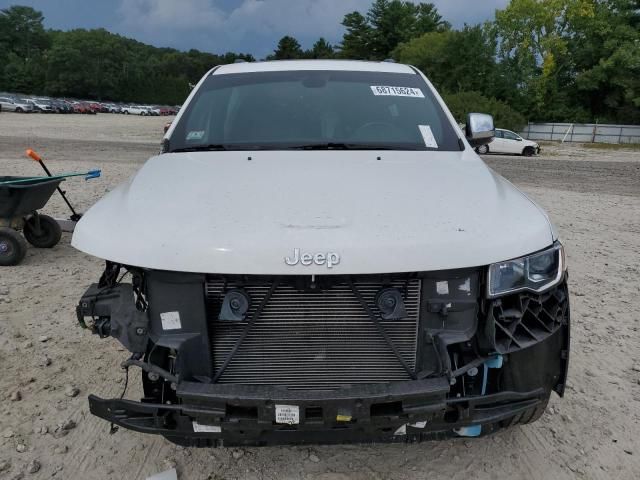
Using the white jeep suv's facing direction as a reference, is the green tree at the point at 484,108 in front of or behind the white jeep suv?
behind

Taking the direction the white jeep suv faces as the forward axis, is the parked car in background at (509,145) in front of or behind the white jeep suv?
behind

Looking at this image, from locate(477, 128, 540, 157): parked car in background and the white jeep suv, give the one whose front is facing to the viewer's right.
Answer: the parked car in background

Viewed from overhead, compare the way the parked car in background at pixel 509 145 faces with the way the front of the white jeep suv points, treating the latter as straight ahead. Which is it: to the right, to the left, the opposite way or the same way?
to the left

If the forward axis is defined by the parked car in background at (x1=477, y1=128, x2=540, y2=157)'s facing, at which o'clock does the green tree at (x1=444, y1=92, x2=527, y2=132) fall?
The green tree is roughly at 9 o'clock from the parked car in background.

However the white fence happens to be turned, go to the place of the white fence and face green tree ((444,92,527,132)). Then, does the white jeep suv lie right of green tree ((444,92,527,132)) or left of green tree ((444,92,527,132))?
left

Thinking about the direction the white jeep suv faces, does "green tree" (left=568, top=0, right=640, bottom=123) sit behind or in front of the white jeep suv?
behind

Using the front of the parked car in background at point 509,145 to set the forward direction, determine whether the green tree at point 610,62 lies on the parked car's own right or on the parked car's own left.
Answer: on the parked car's own left

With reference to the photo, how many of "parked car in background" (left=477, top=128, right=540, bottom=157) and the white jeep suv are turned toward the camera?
1

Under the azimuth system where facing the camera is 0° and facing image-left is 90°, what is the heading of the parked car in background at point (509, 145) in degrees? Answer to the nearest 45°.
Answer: approximately 270°

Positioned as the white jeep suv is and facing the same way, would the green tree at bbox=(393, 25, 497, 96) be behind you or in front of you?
behind
